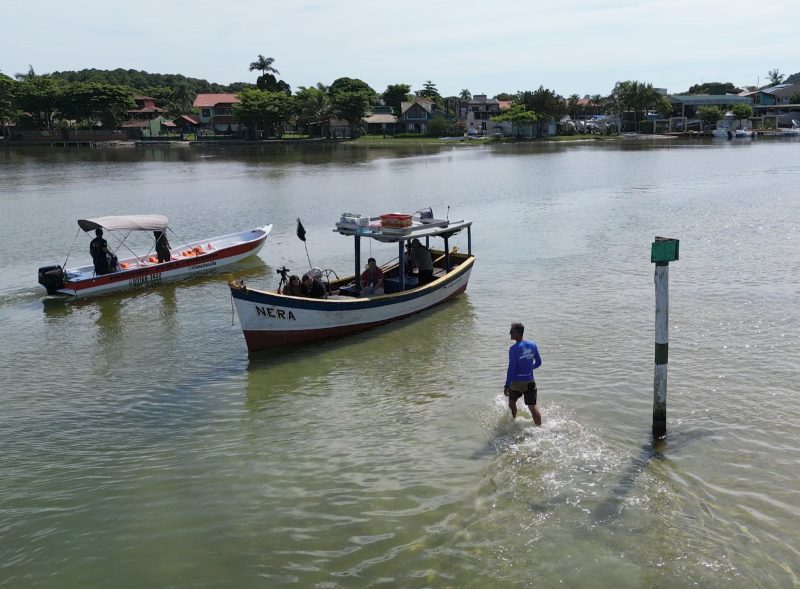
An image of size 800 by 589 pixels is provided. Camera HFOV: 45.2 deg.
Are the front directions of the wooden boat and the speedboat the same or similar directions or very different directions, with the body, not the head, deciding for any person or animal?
very different directions

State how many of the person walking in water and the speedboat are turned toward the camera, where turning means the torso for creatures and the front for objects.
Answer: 0

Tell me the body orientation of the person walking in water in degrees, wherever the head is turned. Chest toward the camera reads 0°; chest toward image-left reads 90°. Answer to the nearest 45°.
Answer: approximately 135°

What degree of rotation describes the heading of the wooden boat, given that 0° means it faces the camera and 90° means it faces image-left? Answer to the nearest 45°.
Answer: approximately 45°

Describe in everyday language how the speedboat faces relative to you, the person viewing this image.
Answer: facing away from the viewer and to the right of the viewer

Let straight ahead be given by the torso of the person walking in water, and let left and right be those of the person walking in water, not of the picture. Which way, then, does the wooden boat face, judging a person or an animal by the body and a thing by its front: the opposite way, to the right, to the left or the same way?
to the left

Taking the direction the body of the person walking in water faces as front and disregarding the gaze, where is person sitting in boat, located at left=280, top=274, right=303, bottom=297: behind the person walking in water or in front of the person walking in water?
in front

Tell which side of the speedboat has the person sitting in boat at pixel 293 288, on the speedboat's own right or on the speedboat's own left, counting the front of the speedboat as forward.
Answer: on the speedboat's own right
